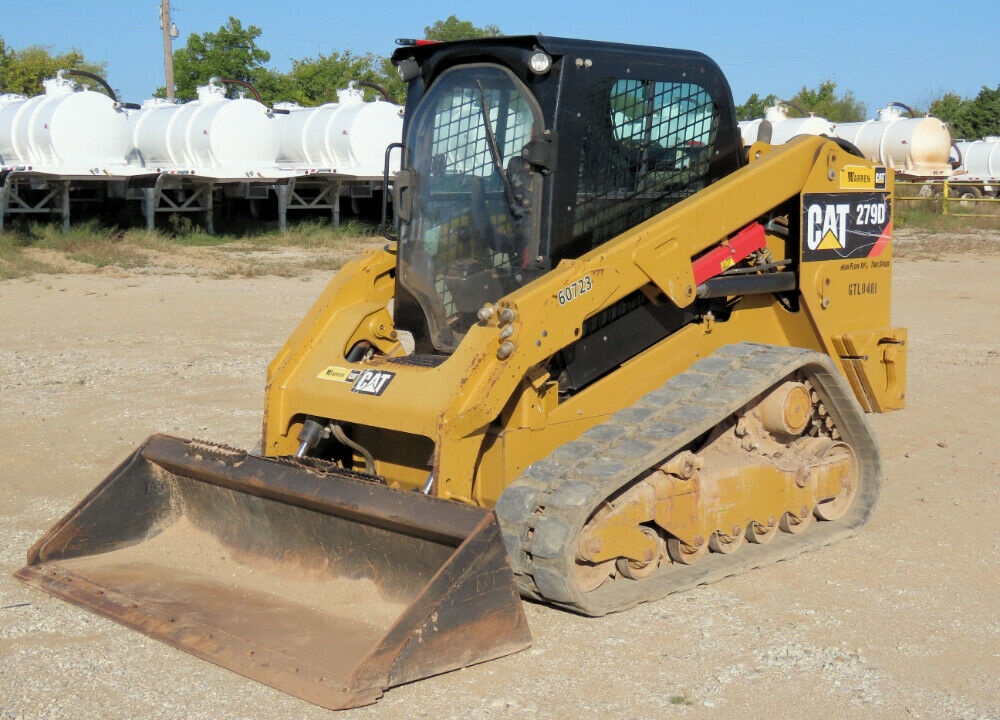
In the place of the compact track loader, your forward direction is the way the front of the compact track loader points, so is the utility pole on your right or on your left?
on your right

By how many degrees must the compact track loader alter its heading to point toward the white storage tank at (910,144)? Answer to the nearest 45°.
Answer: approximately 180°

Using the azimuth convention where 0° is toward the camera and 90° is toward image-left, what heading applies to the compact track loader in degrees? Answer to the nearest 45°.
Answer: approximately 45°

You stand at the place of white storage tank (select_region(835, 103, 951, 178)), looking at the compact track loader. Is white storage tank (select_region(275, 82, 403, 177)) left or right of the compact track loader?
right

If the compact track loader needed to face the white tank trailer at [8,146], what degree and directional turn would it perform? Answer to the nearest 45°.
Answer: approximately 90° to its right

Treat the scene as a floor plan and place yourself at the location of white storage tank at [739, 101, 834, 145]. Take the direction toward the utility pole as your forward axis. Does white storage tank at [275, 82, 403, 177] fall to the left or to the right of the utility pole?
left

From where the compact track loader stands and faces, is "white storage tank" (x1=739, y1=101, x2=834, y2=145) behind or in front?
behind

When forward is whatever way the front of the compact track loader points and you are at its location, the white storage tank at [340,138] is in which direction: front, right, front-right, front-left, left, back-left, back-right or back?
back-right
